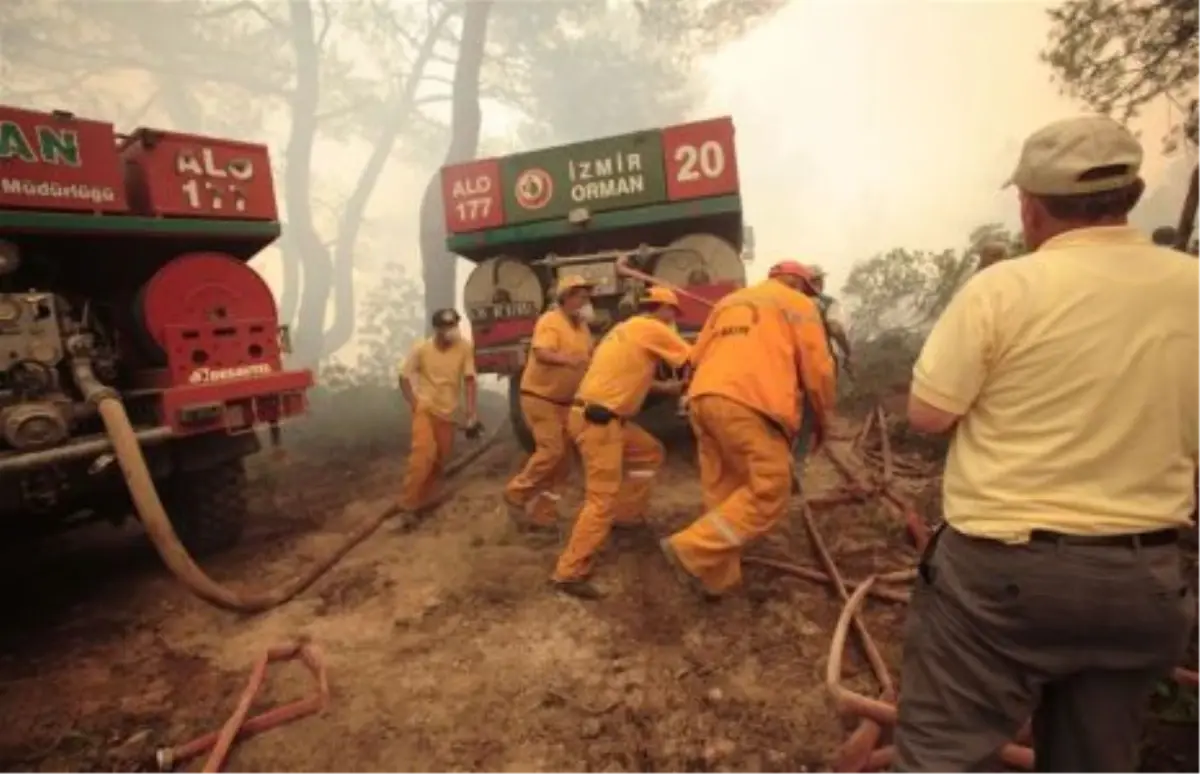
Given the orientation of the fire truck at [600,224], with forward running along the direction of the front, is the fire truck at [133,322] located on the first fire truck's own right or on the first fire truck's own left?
on the first fire truck's own left

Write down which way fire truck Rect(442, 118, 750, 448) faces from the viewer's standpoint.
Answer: facing away from the viewer

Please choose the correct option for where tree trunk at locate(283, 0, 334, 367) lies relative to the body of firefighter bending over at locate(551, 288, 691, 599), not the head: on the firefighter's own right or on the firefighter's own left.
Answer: on the firefighter's own left

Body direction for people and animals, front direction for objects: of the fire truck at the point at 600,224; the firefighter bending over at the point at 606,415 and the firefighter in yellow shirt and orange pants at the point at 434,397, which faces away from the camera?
the fire truck

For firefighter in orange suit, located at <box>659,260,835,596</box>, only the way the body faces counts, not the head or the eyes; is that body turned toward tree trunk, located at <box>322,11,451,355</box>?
no

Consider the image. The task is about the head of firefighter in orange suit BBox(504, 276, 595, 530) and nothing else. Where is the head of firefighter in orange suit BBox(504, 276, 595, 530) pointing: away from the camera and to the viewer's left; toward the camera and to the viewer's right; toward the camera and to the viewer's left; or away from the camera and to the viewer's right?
toward the camera and to the viewer's right

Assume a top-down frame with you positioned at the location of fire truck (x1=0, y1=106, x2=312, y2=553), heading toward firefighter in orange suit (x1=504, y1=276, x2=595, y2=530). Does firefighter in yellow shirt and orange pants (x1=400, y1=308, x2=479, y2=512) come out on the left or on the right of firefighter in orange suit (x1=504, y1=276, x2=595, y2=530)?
left

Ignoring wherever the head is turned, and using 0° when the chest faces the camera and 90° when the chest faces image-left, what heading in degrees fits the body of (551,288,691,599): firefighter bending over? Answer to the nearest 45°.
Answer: approximately 270°

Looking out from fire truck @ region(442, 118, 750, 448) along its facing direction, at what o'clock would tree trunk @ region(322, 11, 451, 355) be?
The tree trunk is roughly at 11 o'clock from the fire truck.

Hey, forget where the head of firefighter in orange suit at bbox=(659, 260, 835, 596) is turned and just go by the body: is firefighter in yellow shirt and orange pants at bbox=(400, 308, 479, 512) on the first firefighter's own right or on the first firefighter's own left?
on the first firefighter's own left

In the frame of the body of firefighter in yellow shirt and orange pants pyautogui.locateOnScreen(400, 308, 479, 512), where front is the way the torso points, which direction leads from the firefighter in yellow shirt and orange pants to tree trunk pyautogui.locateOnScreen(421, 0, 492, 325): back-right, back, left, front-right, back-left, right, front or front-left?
back

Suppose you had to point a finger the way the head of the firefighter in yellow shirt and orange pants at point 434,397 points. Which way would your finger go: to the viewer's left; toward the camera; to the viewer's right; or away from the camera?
toward the camera

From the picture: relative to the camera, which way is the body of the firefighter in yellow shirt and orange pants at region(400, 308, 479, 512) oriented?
toward the camera

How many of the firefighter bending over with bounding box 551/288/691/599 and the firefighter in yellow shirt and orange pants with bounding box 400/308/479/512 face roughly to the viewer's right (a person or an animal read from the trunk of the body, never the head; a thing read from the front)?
1

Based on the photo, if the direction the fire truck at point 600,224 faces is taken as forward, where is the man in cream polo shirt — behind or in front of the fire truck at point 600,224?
behind

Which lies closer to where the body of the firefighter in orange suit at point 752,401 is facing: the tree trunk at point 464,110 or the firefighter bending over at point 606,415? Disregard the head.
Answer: the tree trunk
